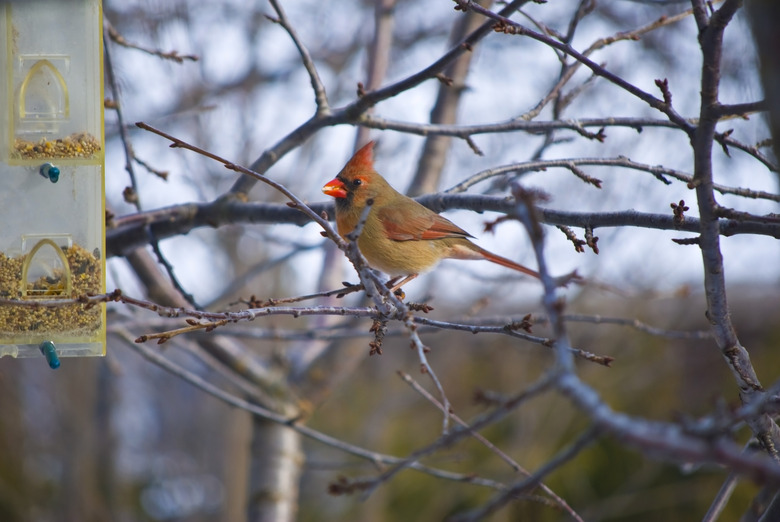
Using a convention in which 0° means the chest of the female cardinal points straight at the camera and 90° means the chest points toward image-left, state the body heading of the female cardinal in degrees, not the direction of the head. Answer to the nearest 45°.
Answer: approximately 90°
